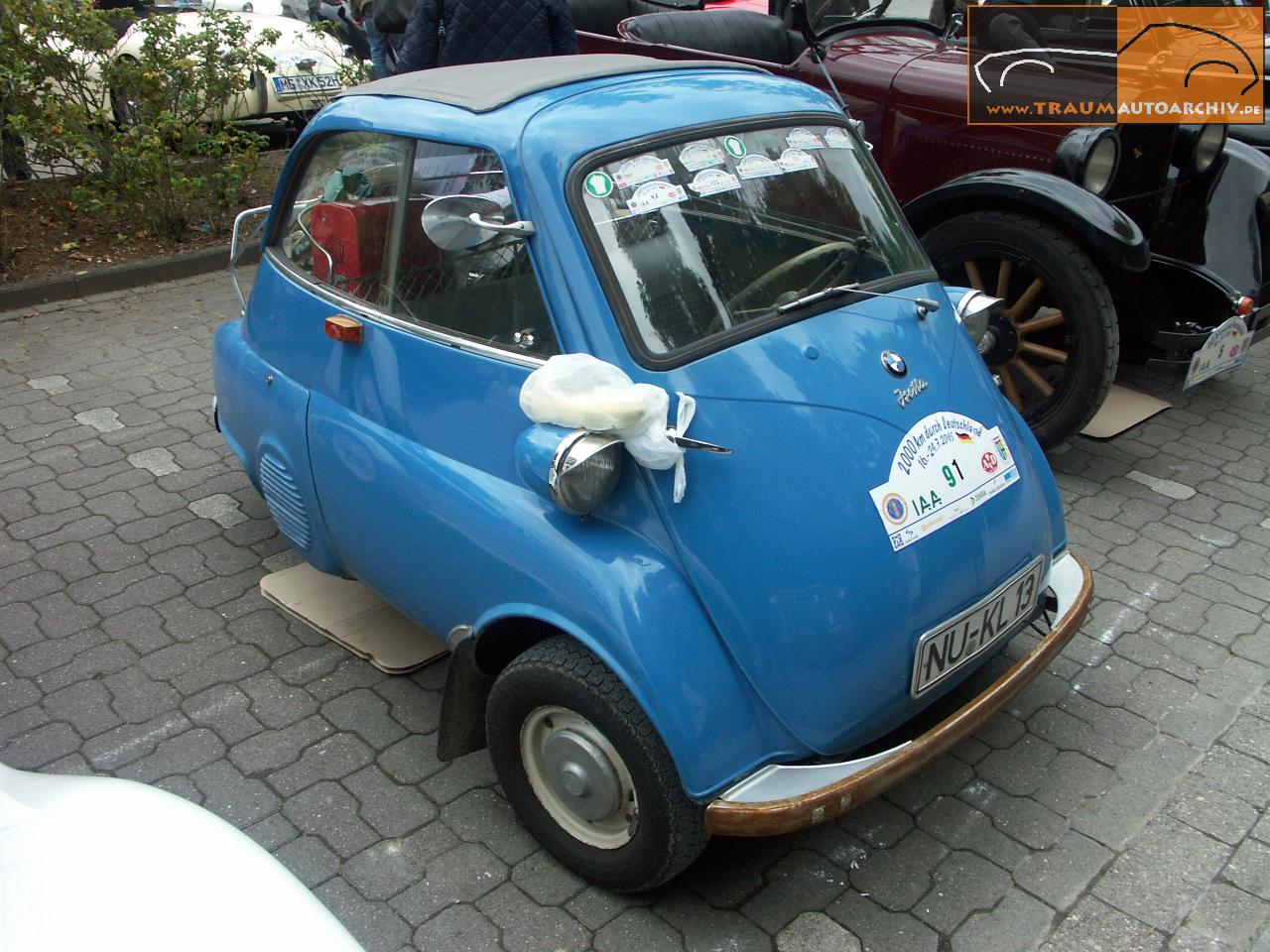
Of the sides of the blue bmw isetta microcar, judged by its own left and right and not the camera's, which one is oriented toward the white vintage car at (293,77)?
back

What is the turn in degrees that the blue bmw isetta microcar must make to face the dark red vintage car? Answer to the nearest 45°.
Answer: approximately 90° to its left

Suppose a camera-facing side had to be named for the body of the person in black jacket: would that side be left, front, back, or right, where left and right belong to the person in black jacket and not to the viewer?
back

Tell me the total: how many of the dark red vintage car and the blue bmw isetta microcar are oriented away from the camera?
0

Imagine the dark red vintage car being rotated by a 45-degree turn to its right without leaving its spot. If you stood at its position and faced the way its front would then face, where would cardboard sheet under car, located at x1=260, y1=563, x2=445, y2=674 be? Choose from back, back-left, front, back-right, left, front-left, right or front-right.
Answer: front-right

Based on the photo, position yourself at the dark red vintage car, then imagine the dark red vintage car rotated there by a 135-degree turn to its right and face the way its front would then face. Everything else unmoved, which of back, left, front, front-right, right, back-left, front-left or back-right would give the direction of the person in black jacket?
front

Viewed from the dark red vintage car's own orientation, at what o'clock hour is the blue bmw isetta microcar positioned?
The blue bmw isetta microcar is roughly at 2 o'clock from the dark red vintage car.

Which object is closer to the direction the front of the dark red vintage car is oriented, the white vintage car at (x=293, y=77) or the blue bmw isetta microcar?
the blue bmw isetta microcar

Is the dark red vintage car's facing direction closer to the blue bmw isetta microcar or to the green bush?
the blue bmw isetta microcar
